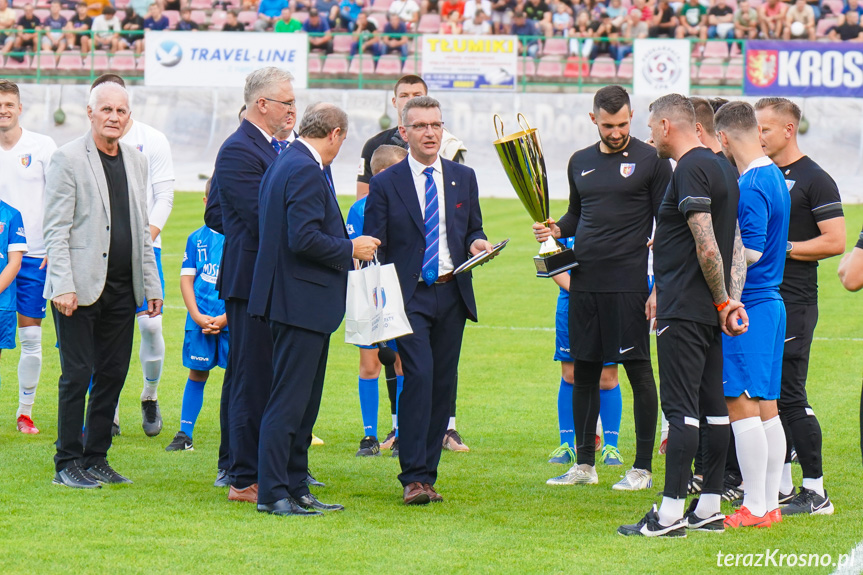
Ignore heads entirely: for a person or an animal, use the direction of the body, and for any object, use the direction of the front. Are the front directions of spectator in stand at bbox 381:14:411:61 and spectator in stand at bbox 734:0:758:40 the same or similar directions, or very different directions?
same or similar directions

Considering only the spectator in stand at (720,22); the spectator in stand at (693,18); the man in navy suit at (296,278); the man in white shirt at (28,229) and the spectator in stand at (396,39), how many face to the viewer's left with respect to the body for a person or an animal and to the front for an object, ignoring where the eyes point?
0

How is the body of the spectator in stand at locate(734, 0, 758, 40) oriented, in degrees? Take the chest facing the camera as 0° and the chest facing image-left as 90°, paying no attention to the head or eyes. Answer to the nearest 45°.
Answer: approximately 0°

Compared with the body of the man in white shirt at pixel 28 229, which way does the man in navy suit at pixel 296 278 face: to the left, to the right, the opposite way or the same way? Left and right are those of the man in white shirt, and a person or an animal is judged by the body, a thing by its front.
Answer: to the left

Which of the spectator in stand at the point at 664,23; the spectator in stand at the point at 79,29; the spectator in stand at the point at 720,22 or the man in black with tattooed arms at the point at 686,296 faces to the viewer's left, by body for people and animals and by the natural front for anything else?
the man in black with tattooed arms

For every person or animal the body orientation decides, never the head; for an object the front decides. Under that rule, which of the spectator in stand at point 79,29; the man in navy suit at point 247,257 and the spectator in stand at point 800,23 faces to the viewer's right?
the man in navy suit

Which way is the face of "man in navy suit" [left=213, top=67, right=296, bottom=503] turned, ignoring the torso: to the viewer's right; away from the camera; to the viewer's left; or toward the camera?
to the viewer's right

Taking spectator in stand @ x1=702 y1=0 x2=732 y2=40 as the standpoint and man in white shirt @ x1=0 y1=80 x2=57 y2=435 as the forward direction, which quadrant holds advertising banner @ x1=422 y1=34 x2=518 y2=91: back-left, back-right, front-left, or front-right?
front-right

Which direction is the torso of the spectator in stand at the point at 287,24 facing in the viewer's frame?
toward the camera

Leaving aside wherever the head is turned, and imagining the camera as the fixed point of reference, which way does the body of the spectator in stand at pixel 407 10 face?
toward the camera

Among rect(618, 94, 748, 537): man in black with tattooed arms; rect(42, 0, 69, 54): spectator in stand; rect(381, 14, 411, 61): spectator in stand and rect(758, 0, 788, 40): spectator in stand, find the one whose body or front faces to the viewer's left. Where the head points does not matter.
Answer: the man in black with tattooed arms

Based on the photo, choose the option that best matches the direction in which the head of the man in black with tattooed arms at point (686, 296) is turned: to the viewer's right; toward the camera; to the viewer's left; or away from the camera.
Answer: to the viewer's left

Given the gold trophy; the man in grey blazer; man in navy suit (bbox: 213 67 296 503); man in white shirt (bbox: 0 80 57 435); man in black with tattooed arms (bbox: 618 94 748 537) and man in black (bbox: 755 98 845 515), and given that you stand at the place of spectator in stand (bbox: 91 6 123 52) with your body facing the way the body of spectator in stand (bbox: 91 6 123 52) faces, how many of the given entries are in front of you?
6

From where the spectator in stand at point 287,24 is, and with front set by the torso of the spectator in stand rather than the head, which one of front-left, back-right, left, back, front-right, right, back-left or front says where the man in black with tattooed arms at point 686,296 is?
front

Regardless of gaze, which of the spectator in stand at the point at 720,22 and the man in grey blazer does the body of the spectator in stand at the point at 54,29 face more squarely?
the man in grey blazer

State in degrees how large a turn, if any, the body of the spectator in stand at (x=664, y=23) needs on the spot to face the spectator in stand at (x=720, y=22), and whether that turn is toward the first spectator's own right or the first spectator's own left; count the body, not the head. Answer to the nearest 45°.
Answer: approximately 135° to the first spectator's own left

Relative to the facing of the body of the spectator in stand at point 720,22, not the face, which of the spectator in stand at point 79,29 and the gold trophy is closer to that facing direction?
the gold trophy

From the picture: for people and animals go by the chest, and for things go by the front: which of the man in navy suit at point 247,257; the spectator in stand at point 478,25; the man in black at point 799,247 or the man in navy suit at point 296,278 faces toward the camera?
the spectator in stand

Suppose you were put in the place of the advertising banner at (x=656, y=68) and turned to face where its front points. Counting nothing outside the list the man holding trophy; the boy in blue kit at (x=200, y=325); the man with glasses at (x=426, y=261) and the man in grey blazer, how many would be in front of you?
4

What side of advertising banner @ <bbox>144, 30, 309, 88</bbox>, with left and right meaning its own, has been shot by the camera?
front
